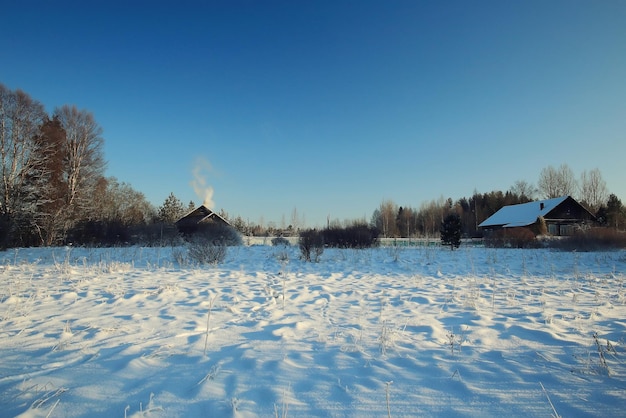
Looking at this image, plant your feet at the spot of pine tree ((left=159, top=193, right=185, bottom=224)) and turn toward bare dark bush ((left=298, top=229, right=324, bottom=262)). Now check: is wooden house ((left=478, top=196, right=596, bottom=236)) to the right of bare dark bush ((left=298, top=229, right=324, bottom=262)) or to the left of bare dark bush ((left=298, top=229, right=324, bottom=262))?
left

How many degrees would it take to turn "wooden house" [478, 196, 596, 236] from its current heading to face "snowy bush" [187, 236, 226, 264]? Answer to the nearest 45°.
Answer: approximately 45° to its right

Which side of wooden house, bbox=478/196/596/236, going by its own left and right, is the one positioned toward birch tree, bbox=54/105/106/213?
right

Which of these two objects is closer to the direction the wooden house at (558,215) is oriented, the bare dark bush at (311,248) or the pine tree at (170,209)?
the bare dark bush

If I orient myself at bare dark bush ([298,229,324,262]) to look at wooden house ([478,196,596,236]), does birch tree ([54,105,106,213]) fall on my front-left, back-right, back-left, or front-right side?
back-left

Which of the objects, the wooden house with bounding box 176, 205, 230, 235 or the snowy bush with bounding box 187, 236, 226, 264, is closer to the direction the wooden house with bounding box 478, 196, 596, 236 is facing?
the snowy bush

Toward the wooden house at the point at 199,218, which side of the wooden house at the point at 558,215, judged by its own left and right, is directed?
right

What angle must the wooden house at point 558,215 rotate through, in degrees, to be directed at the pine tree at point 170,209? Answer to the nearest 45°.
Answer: approximately 135° to its right

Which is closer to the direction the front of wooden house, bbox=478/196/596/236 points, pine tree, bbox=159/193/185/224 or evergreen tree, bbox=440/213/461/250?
the evergreen tree

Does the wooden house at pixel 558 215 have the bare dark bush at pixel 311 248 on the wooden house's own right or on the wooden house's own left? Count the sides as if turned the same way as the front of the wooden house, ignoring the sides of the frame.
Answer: on the wooden house's own right

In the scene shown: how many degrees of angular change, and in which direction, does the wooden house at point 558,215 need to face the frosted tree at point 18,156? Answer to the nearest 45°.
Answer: approximately 90° to its right

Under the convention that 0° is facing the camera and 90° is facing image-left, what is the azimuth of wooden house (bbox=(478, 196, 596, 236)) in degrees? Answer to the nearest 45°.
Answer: approximately 315°
